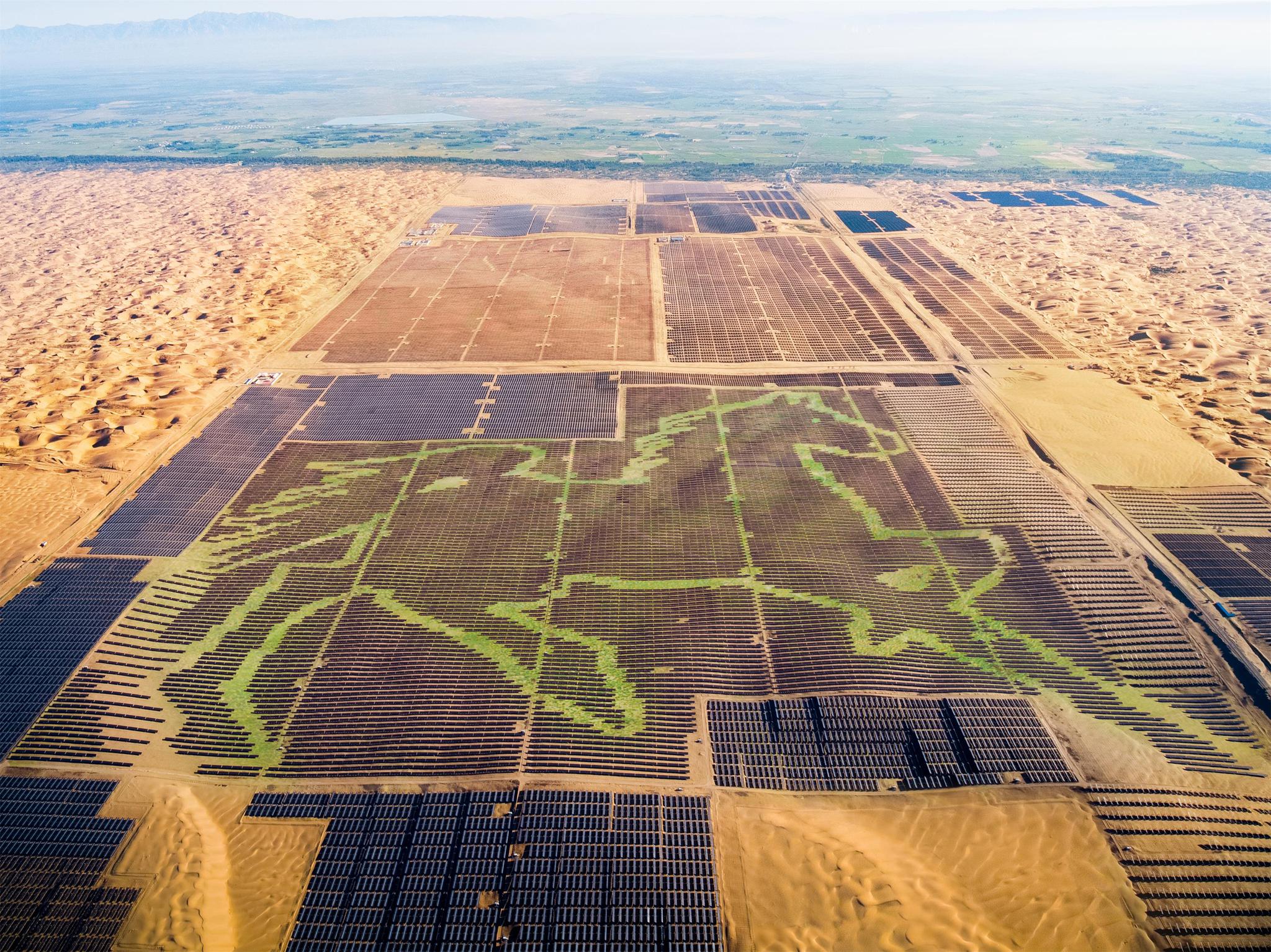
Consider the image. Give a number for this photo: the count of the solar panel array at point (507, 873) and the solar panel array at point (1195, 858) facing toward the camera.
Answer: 2

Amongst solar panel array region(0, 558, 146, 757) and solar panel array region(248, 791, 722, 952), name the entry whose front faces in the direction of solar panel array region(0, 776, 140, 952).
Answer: solar panel array region(0, 558, 146, 757)

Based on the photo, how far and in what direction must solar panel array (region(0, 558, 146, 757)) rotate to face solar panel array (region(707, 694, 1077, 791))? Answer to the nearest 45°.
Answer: approximately 45° to its left

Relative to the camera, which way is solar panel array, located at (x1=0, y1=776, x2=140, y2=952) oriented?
toward the camera

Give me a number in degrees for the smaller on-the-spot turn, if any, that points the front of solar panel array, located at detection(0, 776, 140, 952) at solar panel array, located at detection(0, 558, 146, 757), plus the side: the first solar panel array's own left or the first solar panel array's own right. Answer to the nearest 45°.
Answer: approximately 180°

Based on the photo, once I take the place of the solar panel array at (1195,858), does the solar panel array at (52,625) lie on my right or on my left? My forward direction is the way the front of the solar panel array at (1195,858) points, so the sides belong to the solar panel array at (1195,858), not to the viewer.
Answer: on my right

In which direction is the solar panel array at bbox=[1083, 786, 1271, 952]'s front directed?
toward the camera

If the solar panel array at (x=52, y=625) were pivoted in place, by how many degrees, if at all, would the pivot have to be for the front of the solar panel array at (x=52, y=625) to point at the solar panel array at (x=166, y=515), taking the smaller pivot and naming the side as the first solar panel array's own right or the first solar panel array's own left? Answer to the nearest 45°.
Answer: approximately 135° to the first solar panel array's own left

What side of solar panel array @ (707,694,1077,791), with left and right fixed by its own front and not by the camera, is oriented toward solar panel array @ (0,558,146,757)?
right

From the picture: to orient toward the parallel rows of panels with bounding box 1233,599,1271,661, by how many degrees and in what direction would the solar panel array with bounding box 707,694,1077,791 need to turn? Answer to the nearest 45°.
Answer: approximately 135° to its left
